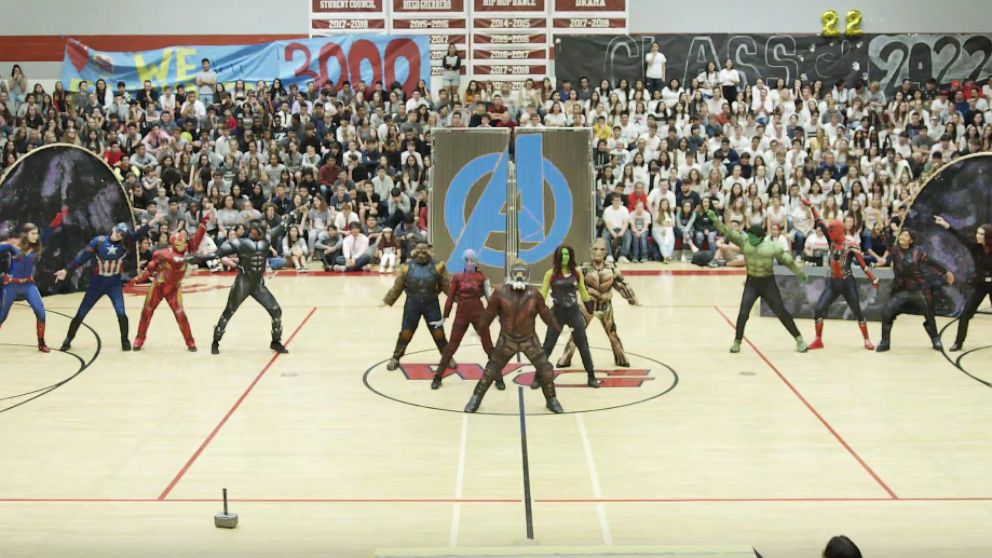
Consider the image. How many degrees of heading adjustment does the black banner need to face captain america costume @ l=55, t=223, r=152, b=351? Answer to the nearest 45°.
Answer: approximately 45° to its right

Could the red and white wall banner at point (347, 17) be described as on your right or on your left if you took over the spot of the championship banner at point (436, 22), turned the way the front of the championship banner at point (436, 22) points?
on your right

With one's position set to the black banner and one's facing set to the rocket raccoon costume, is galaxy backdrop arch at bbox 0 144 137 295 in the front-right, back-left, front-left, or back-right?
front-right

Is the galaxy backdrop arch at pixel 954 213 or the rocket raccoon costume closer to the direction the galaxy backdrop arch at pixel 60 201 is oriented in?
the rocket raccoon costume

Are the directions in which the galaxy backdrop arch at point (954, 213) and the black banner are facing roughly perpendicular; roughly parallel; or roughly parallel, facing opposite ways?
roughly parallel

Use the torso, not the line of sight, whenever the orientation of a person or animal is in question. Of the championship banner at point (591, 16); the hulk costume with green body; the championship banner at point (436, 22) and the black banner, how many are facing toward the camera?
4

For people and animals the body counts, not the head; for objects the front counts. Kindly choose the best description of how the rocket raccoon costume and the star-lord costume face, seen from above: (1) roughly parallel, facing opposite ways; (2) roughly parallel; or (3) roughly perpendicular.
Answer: roughly parallel

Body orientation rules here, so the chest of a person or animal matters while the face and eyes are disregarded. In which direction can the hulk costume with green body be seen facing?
toward the camera

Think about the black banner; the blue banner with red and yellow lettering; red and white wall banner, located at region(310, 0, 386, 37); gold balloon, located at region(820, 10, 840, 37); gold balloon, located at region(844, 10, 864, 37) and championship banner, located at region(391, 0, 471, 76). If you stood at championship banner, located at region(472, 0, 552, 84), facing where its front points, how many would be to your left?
3

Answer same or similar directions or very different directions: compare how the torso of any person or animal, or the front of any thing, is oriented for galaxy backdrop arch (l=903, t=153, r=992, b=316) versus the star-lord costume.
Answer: same or similar directions

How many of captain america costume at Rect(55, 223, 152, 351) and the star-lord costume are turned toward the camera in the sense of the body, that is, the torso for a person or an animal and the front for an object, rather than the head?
2

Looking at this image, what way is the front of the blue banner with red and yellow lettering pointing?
toward the camera

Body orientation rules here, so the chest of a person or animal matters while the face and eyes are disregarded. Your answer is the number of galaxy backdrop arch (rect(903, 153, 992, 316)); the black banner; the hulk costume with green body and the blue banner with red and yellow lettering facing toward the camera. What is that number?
4

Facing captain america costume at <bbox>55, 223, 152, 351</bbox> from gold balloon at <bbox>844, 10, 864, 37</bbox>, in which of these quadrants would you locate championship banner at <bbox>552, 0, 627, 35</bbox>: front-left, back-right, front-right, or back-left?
front-right

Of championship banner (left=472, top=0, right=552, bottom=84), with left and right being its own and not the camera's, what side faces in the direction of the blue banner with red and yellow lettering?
right

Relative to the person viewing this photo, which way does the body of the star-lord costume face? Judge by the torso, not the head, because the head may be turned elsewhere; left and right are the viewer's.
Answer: facing the viewer

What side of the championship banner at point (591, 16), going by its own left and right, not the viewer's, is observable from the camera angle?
front

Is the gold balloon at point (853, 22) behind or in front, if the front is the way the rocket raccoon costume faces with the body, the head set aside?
behind

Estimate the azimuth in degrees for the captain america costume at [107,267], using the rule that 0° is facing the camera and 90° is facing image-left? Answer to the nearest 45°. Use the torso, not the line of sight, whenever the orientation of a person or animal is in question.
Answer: approximately 0°

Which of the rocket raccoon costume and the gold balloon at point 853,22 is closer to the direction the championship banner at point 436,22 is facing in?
the rocket raccoon costume
